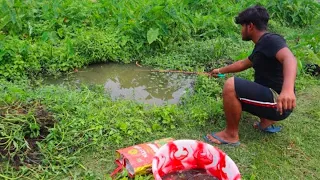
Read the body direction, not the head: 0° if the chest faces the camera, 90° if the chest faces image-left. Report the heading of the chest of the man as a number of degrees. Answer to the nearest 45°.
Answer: approximately 90°

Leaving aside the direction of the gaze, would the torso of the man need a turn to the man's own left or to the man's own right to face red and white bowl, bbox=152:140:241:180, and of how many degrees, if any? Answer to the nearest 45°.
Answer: approximately 45° to the man's own left
